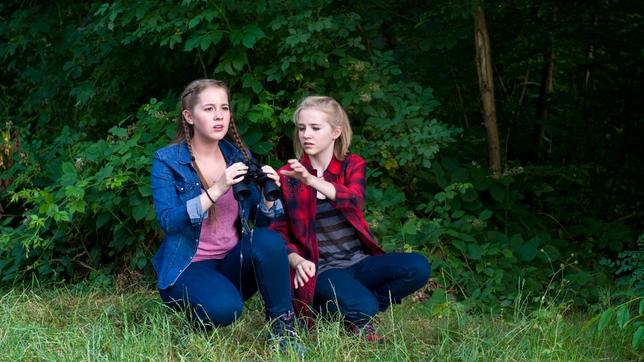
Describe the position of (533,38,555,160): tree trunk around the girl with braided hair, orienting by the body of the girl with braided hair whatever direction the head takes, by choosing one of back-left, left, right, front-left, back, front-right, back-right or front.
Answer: left

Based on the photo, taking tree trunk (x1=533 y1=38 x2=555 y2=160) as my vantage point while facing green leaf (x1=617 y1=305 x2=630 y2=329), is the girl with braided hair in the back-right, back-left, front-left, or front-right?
front-right

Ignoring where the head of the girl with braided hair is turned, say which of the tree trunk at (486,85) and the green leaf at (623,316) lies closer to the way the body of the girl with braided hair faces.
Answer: the green leaf

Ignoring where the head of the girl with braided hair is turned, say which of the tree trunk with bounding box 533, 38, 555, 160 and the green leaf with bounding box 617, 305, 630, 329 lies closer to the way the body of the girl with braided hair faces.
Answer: the green leaf

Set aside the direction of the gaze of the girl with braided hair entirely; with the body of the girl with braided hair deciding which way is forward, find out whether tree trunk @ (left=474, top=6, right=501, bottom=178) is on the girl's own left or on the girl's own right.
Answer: on the girl's own left

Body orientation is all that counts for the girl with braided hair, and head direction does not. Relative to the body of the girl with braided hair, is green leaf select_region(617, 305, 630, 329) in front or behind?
in front

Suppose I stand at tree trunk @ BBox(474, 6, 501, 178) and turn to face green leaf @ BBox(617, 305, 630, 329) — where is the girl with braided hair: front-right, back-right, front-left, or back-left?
front-right

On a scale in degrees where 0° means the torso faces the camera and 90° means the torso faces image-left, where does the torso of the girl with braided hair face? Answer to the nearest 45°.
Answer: approximately 315°
